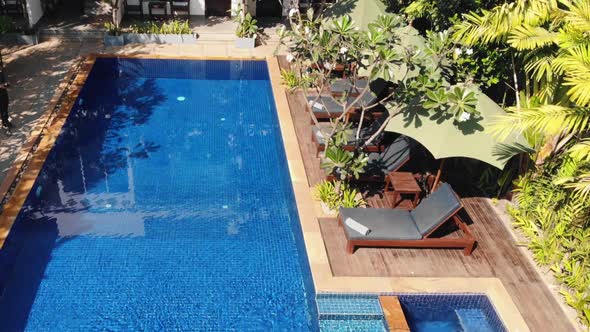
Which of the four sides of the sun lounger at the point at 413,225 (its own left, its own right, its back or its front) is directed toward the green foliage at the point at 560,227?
back

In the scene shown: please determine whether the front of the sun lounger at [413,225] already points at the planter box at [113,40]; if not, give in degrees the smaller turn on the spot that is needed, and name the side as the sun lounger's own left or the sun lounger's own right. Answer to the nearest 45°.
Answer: approximately 45° to the sun lounger's own right

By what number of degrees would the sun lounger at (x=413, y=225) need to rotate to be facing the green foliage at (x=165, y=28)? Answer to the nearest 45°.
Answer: approximately 45° to its right

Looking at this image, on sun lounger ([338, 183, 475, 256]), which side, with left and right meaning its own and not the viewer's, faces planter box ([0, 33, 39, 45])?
front

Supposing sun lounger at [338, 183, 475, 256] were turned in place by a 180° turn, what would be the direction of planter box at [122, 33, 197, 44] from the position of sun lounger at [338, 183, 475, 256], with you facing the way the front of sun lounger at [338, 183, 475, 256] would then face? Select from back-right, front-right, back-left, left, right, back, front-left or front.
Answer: back-left

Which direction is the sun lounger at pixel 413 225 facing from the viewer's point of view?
to the viewer's left

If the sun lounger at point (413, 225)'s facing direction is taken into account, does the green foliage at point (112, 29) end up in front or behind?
in front

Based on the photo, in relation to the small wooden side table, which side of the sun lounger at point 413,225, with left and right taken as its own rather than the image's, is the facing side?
right

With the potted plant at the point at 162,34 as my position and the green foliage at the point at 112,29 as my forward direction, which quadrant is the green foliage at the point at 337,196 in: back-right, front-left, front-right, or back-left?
back-left

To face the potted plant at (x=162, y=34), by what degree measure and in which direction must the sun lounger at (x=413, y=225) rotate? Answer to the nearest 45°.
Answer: approximately 45° to its right

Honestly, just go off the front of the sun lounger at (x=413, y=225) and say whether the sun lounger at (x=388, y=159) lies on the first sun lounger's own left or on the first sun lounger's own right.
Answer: on the first sun lounger's own right

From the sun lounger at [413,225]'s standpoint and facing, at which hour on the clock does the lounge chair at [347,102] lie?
The lounge chair is roughly at 2 o'clock from the sun lounger.

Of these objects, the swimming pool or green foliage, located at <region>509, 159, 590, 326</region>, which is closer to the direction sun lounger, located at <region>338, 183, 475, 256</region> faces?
the swimming pool
